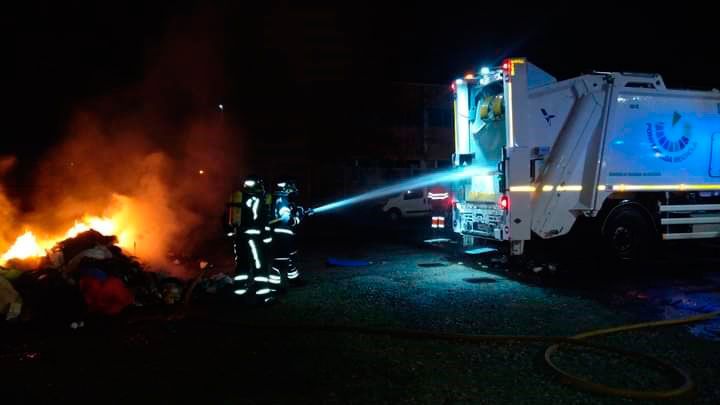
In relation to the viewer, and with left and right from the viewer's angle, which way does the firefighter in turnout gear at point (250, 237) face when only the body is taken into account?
facing to the right of the viewer

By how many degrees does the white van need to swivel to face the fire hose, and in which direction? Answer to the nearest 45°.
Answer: approximately 90° to its left

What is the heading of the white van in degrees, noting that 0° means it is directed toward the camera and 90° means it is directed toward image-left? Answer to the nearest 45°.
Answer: approximately 90°

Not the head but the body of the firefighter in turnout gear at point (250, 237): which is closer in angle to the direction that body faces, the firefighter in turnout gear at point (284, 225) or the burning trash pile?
the firefighter in turnout gear

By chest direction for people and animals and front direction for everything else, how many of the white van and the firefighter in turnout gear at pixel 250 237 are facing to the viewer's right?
1

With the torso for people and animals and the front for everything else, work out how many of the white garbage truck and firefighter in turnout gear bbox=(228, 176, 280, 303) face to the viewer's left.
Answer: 0

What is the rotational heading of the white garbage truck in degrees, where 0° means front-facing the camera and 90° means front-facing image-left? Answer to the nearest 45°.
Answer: approximately 225°

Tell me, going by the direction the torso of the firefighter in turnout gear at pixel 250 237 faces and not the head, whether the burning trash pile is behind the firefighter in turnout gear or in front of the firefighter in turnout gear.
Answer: behind

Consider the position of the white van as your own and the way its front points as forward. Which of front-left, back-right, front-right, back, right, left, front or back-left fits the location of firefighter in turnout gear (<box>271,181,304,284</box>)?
left

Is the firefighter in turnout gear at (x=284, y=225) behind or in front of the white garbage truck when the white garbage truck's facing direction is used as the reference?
behind

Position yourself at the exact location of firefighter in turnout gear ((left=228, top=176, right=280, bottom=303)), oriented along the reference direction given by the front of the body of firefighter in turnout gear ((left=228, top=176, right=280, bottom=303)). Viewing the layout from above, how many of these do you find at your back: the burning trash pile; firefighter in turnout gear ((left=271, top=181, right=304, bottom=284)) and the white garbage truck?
1

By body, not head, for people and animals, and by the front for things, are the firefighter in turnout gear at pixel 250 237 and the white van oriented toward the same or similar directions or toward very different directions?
very different directions

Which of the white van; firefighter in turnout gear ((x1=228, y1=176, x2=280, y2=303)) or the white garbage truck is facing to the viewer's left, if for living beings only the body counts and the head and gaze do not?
the white van
